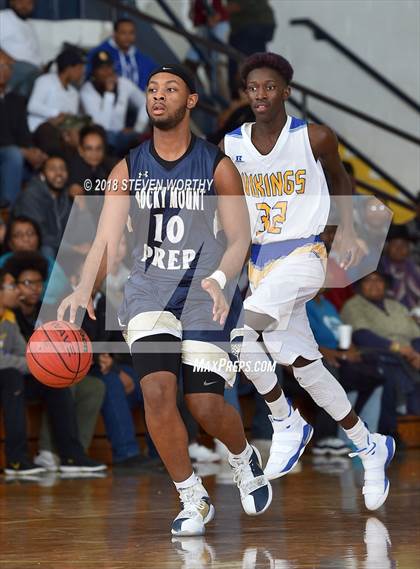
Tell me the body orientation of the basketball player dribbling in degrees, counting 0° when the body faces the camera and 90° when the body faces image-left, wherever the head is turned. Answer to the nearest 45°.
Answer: approximately 0°

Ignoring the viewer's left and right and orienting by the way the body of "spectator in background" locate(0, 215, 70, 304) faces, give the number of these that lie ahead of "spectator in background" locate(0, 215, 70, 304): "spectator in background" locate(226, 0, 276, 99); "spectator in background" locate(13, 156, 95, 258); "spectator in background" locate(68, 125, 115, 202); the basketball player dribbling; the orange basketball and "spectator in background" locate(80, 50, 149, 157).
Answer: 2

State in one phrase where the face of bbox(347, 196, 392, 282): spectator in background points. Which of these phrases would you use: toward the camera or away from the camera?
toward the camera

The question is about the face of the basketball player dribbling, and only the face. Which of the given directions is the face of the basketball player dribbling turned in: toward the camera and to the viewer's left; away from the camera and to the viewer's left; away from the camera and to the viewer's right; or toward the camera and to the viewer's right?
toward the camera and to the viewer's left

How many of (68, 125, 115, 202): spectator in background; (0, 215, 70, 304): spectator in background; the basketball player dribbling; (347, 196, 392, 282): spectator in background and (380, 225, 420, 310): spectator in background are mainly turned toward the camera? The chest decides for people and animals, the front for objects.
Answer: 5

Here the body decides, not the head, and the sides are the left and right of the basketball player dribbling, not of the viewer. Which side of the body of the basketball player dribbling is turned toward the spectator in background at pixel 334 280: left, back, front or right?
back

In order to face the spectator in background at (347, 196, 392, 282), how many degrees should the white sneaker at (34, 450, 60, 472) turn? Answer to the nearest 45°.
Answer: approximately 90° to its left

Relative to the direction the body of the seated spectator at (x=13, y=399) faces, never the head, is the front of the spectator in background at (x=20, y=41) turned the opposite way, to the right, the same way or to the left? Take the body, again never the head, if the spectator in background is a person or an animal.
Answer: the same way

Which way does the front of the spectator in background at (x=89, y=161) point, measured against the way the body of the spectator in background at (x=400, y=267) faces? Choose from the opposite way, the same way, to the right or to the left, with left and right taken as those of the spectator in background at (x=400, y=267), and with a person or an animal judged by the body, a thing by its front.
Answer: the same way

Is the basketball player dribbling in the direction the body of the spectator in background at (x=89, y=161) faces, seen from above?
yes

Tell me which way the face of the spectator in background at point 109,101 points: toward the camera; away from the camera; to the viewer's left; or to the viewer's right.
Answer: toward the camera

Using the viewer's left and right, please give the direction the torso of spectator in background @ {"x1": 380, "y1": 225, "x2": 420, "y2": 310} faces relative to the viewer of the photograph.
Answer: facing the viewer
